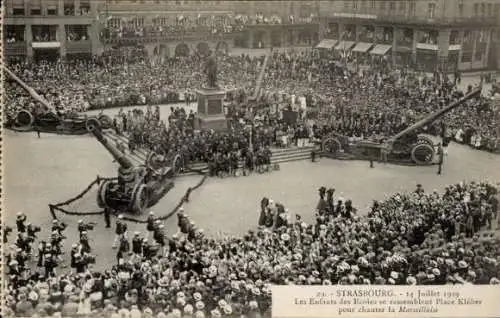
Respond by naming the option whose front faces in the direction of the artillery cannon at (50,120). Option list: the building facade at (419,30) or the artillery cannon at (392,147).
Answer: the building facade

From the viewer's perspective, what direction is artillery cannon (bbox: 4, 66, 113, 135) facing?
to the viewer's left

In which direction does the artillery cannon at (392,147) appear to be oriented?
to the viewer's right

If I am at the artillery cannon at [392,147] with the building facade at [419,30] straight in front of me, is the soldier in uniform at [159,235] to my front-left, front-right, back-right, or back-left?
back-left

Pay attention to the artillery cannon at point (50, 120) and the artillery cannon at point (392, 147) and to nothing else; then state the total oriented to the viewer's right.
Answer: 1

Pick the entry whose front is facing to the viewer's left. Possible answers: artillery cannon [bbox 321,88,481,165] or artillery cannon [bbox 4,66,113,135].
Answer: artillery cannon [bbox 4,66,113,135]

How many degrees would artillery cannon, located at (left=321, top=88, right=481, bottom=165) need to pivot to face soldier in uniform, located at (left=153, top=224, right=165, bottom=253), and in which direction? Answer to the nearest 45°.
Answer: approximately 135° to its right

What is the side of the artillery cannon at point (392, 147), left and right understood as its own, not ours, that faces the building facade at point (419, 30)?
left
